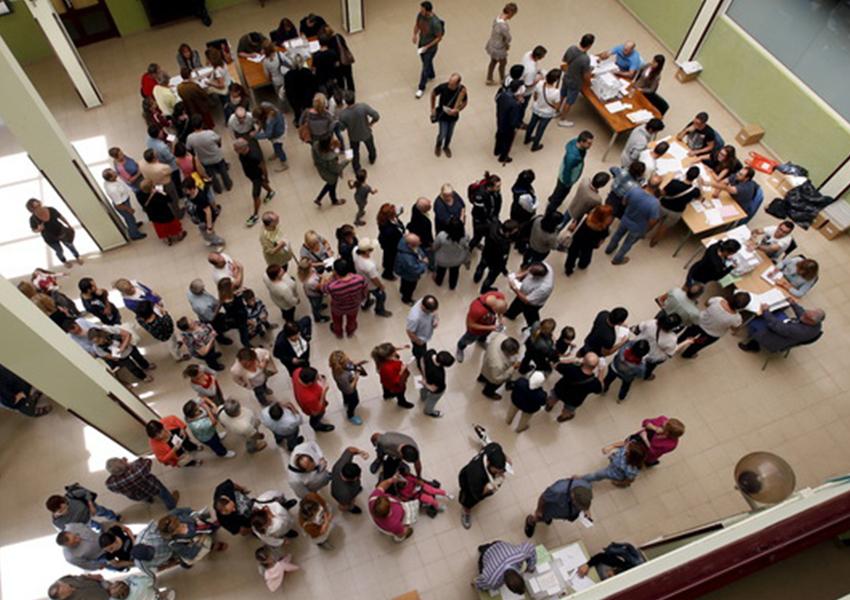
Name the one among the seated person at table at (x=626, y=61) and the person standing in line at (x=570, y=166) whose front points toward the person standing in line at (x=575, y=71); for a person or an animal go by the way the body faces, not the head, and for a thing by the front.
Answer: the seated person at table

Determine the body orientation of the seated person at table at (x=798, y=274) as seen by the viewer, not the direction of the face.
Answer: to the viewer's left

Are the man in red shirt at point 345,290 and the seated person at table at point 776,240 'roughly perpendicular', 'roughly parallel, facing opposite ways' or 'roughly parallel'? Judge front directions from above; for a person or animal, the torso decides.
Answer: roughly perpendicular

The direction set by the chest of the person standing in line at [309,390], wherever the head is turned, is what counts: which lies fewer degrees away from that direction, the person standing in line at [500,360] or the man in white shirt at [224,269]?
the person standing in line

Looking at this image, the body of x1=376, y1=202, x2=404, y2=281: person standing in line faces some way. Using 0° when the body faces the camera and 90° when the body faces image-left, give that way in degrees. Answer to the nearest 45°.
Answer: approximately 270°

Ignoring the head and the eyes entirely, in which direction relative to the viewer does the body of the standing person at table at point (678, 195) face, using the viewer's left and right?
facing away from the viewer and to the right of the viewer

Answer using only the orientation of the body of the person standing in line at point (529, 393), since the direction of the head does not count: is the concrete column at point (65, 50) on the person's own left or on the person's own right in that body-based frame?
on the person's own left

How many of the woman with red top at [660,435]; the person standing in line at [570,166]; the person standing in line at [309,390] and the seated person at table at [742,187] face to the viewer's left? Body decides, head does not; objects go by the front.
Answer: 2

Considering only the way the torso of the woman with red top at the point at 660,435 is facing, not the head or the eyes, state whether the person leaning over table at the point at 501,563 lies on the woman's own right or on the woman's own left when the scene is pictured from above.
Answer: on the woman's own left

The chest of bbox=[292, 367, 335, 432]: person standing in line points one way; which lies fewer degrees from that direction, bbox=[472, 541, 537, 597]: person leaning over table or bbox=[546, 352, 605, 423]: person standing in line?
the person standing in line

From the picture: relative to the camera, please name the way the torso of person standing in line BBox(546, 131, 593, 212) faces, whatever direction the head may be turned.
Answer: to the viewer's right

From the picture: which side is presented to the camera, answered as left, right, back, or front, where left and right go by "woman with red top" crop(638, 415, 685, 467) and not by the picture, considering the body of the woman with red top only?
left

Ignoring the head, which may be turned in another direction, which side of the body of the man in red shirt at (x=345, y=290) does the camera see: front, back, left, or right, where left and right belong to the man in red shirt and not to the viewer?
back
